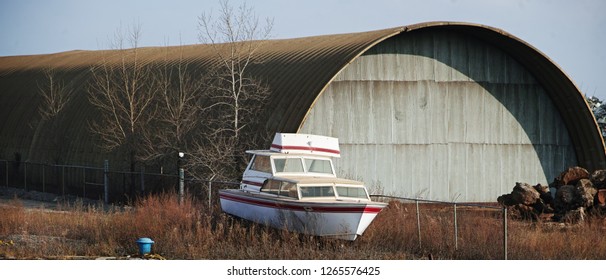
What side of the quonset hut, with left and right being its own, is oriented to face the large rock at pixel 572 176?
front

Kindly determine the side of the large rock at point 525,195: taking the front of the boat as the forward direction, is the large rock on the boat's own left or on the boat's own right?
on the boat's own left

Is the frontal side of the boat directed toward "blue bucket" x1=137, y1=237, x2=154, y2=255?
no

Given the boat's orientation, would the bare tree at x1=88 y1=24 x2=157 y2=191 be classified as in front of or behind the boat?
behind

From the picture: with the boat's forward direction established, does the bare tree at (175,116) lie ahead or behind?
behind

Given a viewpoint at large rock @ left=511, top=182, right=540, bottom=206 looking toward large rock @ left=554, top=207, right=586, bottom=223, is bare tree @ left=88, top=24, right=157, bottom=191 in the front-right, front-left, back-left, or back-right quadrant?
back-right

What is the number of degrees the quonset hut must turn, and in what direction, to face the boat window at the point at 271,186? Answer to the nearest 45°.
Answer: approximately 90° to its right

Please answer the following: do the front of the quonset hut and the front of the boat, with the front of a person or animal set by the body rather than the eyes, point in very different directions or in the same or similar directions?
same or similar directions

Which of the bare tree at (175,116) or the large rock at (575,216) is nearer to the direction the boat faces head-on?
the large rock

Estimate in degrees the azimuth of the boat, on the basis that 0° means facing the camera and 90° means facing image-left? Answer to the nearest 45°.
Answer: approximately 315°

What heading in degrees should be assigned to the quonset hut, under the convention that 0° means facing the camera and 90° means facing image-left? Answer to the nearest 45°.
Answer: approximately 315°

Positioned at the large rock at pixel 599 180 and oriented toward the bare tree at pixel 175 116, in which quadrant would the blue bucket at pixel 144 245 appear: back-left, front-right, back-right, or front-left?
front-left

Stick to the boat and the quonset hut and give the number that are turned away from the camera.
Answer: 0

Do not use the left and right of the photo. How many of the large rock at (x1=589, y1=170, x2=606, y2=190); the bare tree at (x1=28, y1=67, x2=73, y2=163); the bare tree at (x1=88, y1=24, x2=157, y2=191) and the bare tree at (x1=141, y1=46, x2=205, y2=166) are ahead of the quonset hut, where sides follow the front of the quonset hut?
1

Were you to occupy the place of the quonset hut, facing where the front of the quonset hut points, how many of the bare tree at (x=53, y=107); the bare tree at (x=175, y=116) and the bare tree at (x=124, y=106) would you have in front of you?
0

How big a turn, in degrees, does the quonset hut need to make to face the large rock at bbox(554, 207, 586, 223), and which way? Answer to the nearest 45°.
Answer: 0° — it already faces it
